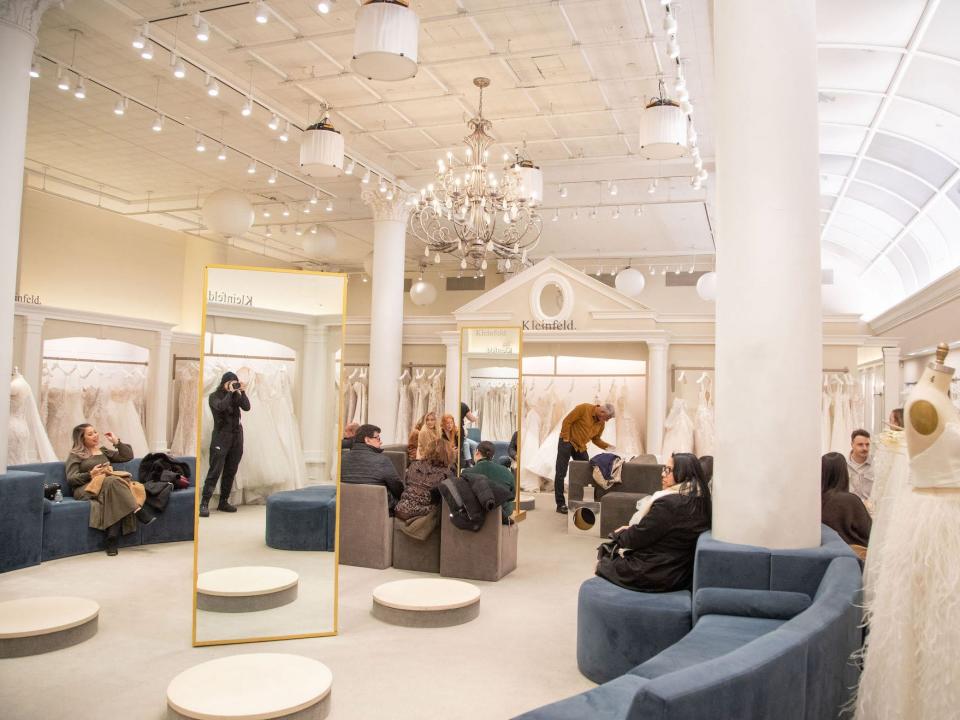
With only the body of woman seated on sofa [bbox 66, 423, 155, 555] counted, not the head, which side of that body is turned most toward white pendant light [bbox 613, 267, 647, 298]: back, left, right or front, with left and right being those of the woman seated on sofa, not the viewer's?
left

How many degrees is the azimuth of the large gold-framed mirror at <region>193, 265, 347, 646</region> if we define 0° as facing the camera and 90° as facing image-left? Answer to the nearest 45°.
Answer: approximately 0°

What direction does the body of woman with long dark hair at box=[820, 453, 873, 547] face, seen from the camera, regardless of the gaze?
away from the camera

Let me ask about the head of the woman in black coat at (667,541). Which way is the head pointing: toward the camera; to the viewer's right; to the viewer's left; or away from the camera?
to the viewer's left

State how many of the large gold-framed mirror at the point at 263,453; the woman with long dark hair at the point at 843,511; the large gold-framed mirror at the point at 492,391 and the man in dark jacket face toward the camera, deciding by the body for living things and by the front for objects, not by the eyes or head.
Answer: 2

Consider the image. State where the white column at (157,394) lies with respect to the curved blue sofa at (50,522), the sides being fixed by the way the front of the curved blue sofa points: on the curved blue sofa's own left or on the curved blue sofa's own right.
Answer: on the curved blue sofa's own left

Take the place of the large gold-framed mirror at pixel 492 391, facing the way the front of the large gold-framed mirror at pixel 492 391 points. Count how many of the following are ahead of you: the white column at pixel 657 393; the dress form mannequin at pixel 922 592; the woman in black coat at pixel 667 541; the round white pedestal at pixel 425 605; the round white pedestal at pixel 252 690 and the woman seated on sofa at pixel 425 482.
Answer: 5

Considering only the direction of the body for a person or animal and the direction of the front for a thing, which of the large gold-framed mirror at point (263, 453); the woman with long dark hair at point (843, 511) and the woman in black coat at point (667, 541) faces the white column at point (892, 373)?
the woman with long dark hair

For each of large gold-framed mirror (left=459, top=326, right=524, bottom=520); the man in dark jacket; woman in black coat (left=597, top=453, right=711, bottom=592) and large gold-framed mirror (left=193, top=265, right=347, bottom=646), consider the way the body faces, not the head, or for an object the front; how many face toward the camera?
2

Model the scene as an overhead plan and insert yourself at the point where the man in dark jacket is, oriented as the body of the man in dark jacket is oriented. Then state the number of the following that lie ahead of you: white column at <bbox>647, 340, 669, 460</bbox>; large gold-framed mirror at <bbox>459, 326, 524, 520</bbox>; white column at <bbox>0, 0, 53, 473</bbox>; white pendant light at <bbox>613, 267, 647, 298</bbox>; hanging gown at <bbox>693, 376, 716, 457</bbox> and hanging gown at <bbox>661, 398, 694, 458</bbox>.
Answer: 5

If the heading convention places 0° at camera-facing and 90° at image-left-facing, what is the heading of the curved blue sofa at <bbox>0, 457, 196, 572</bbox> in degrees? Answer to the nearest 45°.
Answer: approximately 315°
